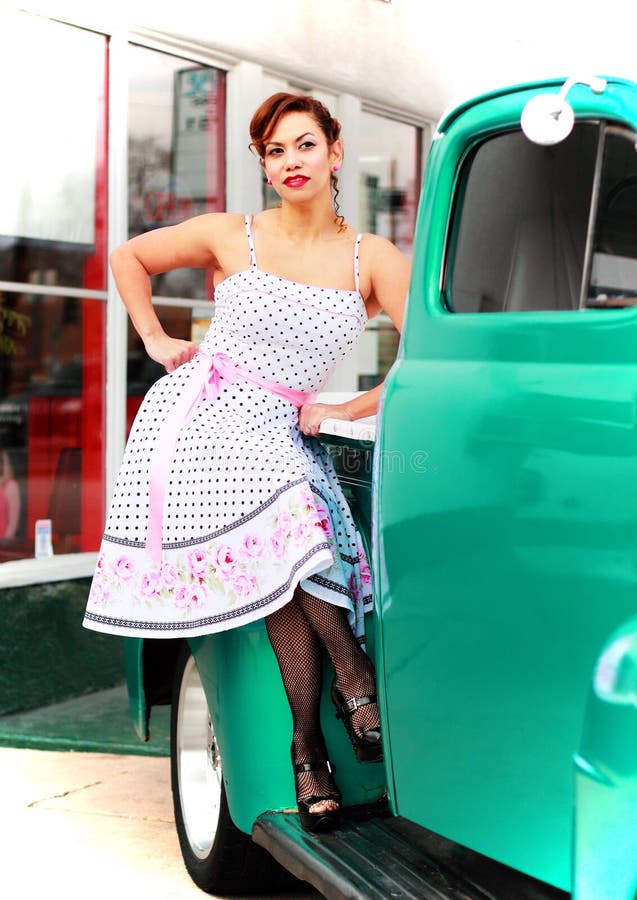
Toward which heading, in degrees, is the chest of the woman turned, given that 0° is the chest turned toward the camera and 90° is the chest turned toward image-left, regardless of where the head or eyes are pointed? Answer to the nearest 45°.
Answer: approximately 0°

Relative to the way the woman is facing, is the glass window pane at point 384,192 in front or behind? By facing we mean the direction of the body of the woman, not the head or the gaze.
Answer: behind

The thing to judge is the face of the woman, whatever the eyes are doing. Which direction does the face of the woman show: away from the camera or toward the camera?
toward the camera

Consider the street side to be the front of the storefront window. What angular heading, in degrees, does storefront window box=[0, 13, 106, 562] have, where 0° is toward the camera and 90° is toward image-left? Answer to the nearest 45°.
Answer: approximately 315°

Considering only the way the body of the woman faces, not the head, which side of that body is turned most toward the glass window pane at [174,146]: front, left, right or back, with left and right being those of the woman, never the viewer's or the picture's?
back

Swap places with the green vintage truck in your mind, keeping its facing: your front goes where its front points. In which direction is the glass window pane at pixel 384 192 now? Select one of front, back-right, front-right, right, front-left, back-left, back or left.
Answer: back-left
